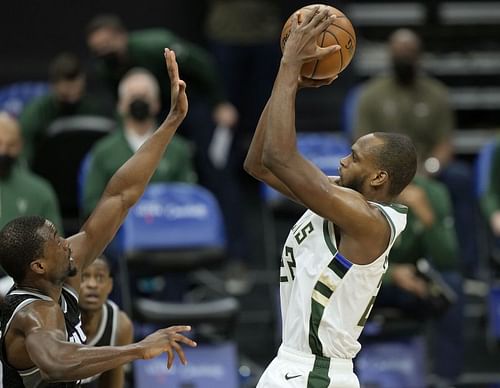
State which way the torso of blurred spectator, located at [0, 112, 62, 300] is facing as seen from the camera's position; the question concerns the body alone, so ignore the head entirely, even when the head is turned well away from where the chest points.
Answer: toward the camera

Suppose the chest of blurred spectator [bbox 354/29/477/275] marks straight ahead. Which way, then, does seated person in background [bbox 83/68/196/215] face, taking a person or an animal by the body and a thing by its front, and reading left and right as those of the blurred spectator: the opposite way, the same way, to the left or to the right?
the same way

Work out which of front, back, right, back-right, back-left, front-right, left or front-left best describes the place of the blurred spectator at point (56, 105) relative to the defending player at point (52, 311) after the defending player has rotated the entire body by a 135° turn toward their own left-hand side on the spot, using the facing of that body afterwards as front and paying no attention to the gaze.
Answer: front-right

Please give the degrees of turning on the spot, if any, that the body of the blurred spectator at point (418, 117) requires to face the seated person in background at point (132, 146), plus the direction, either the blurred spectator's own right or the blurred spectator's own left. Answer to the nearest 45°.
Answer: approximately 45° to the blurred spectator's own right

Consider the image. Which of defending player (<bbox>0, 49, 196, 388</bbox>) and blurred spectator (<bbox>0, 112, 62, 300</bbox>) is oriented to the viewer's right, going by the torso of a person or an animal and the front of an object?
the defending player

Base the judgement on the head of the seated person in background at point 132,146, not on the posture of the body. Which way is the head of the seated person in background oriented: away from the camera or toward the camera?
toward the camera

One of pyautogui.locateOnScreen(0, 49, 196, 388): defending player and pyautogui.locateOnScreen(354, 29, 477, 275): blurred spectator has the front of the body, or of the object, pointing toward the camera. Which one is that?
the blurred spectator

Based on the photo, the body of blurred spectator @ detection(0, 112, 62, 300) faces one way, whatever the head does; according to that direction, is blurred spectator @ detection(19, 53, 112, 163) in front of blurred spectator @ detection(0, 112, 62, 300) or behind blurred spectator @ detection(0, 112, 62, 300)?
behind

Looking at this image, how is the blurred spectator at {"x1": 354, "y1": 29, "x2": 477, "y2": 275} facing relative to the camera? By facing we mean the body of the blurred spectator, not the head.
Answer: toward the camera

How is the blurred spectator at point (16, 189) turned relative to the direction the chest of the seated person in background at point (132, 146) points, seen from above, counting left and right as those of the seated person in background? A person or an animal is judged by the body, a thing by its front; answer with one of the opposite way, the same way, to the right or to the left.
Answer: the same way

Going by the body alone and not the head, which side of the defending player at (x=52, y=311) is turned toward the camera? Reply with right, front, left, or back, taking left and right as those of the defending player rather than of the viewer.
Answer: right

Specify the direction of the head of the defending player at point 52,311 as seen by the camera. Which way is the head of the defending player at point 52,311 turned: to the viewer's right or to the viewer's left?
to the viewer's right

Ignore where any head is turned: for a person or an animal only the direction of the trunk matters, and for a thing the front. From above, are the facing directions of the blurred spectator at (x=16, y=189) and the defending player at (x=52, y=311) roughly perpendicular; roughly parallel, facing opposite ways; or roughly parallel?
roughly perpendicular

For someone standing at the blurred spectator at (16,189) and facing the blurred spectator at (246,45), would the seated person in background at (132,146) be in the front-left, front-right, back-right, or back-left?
front-right

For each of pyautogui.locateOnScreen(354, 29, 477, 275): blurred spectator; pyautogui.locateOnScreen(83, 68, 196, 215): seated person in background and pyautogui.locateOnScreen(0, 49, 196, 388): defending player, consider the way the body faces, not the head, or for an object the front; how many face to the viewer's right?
1

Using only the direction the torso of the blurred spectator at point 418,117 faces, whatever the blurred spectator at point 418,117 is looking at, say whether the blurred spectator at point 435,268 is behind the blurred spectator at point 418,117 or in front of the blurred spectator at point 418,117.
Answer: in front

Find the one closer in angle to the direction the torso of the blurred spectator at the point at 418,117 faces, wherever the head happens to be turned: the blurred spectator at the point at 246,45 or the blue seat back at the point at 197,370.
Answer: the blue seat back
